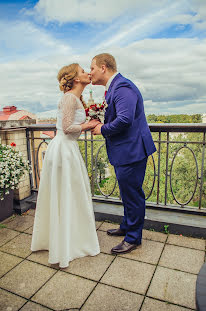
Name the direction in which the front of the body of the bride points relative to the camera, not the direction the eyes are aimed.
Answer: to the viewer's right

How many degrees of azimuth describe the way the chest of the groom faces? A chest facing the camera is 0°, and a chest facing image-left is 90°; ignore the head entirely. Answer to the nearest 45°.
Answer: approximately 90°

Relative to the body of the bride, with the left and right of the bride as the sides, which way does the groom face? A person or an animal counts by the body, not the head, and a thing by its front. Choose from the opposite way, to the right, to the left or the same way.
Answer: the opposite way

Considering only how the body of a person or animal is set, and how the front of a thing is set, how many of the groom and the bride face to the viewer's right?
1

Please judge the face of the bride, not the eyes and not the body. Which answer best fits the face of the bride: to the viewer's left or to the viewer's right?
to the viewer's right

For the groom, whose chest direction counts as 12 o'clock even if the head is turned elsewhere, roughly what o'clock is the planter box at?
The planter box is roughly at 1 o'clock from the groom.

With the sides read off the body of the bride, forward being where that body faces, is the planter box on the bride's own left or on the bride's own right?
on the bride's own left

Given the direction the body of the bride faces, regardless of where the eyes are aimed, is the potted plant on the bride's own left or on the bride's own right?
on the bride's own left

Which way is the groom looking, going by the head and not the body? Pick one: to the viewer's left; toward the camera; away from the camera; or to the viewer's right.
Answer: to the viewer's left

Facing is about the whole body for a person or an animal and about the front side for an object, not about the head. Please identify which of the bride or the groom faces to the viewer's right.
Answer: the bride

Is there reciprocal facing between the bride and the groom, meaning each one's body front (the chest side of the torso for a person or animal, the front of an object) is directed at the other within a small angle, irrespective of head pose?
yes
